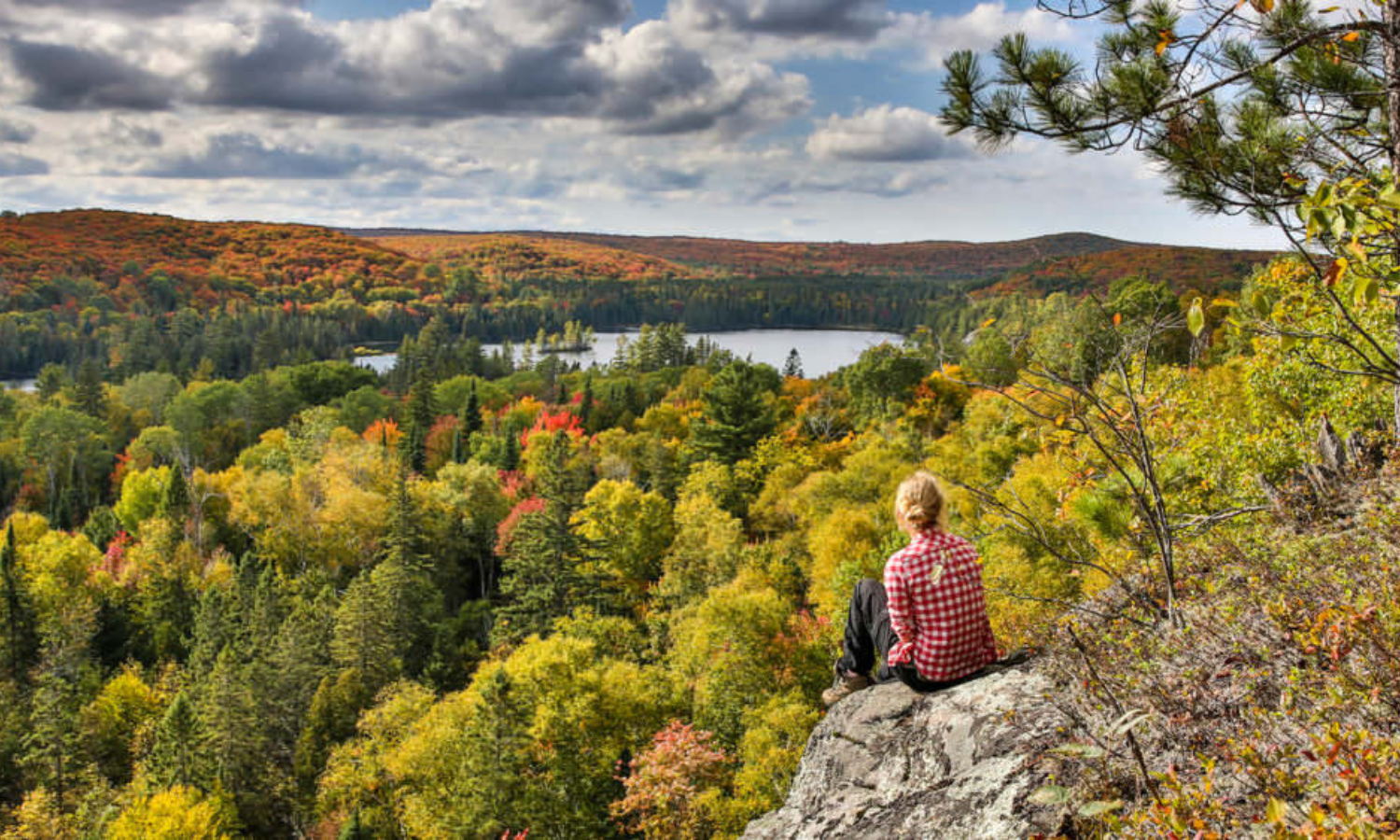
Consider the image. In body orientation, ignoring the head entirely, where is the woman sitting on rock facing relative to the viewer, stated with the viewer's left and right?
facing away from the viewer and to the left of the viewer

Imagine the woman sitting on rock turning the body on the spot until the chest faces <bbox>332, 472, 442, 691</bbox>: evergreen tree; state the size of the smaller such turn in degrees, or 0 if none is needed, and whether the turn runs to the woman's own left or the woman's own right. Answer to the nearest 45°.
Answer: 0° — they already face it

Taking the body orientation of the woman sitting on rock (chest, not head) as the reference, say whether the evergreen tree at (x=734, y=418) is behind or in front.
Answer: in front

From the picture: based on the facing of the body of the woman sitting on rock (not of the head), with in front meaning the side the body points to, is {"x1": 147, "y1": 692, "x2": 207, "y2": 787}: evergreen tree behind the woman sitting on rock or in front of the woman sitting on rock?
in front

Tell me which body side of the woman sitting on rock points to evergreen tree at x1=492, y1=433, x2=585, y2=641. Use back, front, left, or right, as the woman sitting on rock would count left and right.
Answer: front
